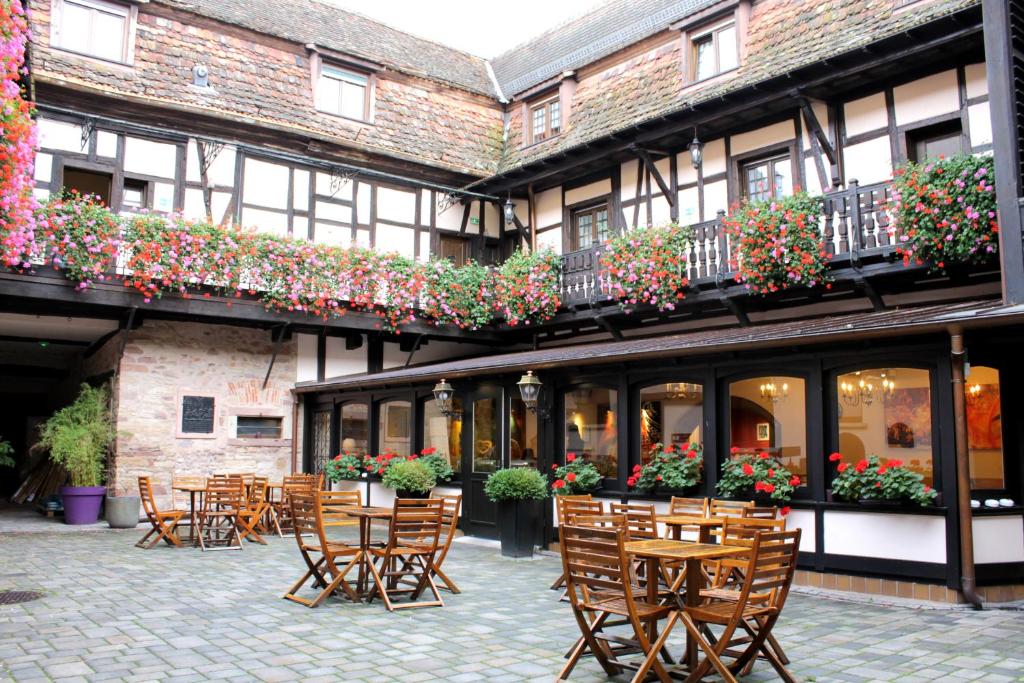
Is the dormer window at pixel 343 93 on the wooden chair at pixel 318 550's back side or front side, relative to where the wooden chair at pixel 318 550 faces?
on the front side

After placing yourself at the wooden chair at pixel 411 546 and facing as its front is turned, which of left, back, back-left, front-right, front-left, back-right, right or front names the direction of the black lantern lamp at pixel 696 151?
right

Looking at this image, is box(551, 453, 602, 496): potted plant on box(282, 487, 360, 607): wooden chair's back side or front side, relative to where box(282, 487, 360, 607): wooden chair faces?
on the front side

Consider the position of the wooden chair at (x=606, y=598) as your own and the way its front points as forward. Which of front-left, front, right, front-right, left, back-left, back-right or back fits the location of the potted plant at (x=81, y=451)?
left

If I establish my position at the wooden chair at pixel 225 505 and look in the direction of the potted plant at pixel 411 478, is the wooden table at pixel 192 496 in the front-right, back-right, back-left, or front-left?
back-left

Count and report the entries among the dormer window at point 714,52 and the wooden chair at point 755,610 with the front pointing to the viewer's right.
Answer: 0

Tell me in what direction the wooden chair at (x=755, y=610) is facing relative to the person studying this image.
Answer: facing away from the viewer and to the left of the viewer

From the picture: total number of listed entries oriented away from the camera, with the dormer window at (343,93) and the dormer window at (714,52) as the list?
0
